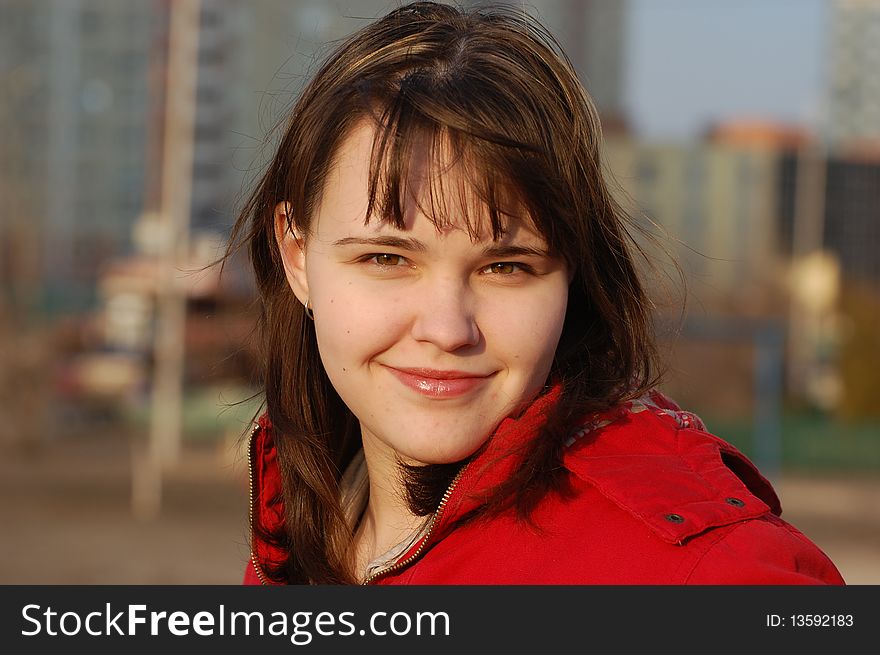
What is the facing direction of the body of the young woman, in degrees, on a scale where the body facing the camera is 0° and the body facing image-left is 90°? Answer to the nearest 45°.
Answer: approximately 45°

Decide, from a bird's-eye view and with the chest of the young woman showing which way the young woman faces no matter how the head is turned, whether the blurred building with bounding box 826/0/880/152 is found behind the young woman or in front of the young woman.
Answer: behind

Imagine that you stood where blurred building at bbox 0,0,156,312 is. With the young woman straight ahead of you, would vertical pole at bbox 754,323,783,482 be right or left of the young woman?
left

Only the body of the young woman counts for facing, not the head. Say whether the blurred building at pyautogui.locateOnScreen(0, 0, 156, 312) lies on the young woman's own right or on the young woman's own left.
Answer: on the young woman's own right

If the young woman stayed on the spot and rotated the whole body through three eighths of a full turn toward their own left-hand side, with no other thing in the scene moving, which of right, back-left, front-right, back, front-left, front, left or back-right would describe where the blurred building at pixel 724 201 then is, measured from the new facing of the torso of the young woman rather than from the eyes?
left

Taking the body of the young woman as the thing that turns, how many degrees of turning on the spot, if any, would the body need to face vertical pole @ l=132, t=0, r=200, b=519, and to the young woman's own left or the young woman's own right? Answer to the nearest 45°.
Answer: approximately 135° to the young woman's own right

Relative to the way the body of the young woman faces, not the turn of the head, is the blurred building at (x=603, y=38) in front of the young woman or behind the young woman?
behind

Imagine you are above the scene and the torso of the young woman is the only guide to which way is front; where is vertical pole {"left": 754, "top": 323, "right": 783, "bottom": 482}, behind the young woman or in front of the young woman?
behind
